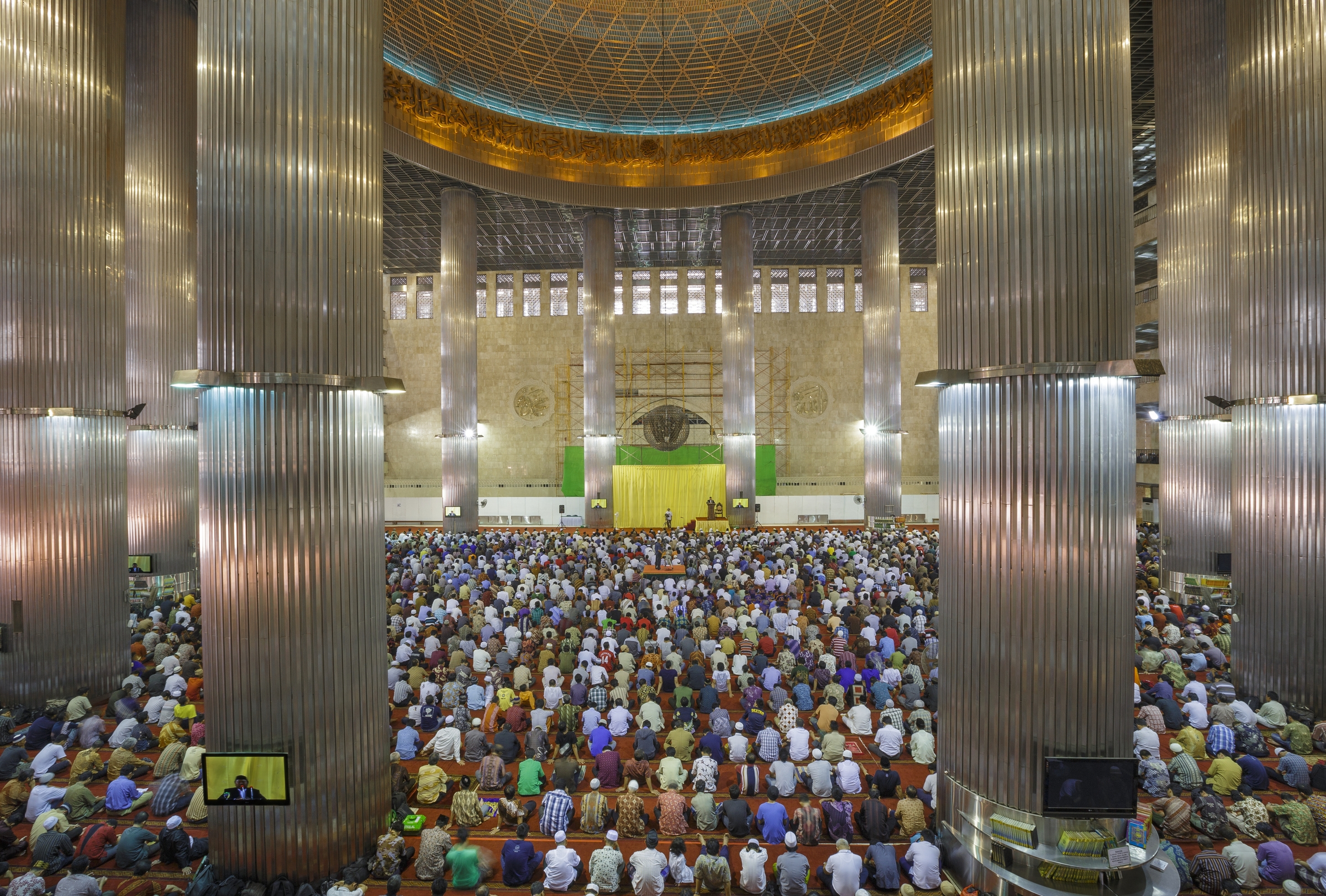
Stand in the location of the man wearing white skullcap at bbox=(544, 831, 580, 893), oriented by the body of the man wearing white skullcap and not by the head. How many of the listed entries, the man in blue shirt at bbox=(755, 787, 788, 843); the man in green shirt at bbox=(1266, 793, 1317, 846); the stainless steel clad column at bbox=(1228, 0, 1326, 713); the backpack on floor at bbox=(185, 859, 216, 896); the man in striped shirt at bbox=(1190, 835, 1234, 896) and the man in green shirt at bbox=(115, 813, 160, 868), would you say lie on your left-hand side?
2

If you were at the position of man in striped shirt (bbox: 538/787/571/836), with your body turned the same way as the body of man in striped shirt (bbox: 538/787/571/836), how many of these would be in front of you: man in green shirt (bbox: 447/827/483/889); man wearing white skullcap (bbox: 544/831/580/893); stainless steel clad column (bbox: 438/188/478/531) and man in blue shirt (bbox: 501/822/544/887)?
1

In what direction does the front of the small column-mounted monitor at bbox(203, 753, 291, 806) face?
toward the camera

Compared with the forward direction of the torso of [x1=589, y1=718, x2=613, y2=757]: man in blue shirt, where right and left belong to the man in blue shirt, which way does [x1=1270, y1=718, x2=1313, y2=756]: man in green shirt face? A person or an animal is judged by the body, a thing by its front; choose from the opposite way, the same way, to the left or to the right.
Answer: the same way

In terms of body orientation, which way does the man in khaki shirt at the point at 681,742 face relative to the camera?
away from the camera

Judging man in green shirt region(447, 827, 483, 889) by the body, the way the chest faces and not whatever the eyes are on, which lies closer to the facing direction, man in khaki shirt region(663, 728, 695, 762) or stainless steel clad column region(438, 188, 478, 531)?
the stainless steel clad column

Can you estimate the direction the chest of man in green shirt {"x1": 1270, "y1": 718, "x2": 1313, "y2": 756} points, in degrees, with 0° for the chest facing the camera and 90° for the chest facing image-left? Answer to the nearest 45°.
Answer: approximately 135°

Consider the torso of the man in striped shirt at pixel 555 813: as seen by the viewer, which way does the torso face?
away from the camera

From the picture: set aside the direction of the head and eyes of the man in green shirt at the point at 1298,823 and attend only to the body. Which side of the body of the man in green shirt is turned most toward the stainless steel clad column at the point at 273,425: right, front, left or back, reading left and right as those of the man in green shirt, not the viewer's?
left

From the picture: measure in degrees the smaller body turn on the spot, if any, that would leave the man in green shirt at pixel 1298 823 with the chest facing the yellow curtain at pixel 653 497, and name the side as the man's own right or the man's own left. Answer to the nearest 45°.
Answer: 0° — they already face it

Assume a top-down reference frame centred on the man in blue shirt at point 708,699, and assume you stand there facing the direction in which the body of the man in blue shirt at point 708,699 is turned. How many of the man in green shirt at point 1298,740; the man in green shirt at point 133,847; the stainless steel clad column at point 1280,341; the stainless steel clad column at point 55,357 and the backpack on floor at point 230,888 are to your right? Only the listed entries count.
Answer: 2

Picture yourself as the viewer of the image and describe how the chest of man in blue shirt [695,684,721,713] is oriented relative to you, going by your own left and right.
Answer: facing away from the viewer

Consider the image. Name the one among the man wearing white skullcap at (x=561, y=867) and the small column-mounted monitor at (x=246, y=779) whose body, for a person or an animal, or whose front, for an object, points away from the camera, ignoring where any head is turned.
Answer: the man wearing white skullcap

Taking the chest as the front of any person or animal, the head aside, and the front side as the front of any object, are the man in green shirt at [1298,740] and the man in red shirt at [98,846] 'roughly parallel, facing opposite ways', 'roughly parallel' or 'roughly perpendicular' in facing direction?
roughly parallel

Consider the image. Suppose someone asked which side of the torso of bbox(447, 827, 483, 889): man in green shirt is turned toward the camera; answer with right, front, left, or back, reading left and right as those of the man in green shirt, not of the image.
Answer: back
